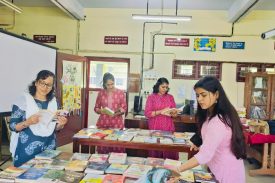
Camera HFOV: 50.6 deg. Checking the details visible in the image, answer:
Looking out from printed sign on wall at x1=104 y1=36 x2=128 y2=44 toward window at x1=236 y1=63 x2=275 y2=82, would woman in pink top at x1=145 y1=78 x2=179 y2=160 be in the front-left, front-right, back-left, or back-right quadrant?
front-right

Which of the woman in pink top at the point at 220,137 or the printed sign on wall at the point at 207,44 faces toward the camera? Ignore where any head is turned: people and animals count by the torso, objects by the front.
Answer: the printed sign on wall

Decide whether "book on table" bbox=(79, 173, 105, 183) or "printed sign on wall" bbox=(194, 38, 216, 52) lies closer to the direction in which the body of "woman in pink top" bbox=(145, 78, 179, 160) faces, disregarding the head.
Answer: the book on table

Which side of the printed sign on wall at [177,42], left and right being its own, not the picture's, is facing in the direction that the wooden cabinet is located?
left

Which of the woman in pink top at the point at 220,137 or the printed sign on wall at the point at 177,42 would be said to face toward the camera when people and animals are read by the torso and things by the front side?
the printed sign on wall

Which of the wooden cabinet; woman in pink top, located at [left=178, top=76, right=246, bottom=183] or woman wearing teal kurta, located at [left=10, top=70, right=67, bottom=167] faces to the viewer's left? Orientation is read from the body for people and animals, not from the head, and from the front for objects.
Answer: the woman in pink top

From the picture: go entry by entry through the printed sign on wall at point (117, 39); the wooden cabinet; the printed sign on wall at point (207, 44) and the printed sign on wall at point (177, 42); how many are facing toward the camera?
4

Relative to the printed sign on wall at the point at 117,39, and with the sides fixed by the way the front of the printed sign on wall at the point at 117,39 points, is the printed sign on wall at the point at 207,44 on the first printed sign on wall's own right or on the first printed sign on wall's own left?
on the first printed sign on wall's own left

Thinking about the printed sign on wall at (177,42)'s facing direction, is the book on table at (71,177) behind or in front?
in front

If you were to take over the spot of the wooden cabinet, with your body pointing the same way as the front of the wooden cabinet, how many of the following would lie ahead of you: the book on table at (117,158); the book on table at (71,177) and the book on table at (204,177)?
3

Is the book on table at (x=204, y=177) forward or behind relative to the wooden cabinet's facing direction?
forward

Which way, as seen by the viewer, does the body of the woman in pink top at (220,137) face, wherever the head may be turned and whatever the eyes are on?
to the viewer's left

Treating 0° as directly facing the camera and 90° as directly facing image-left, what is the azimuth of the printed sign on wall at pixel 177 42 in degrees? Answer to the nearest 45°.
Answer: approximately 0°

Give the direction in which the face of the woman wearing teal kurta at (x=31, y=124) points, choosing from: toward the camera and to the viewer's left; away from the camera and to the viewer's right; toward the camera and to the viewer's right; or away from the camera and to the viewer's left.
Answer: toward the camera and to the viewer's right

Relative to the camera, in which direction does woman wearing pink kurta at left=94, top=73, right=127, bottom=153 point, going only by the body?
toward the camera

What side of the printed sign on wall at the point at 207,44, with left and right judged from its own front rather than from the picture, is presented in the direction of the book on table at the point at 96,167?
front
